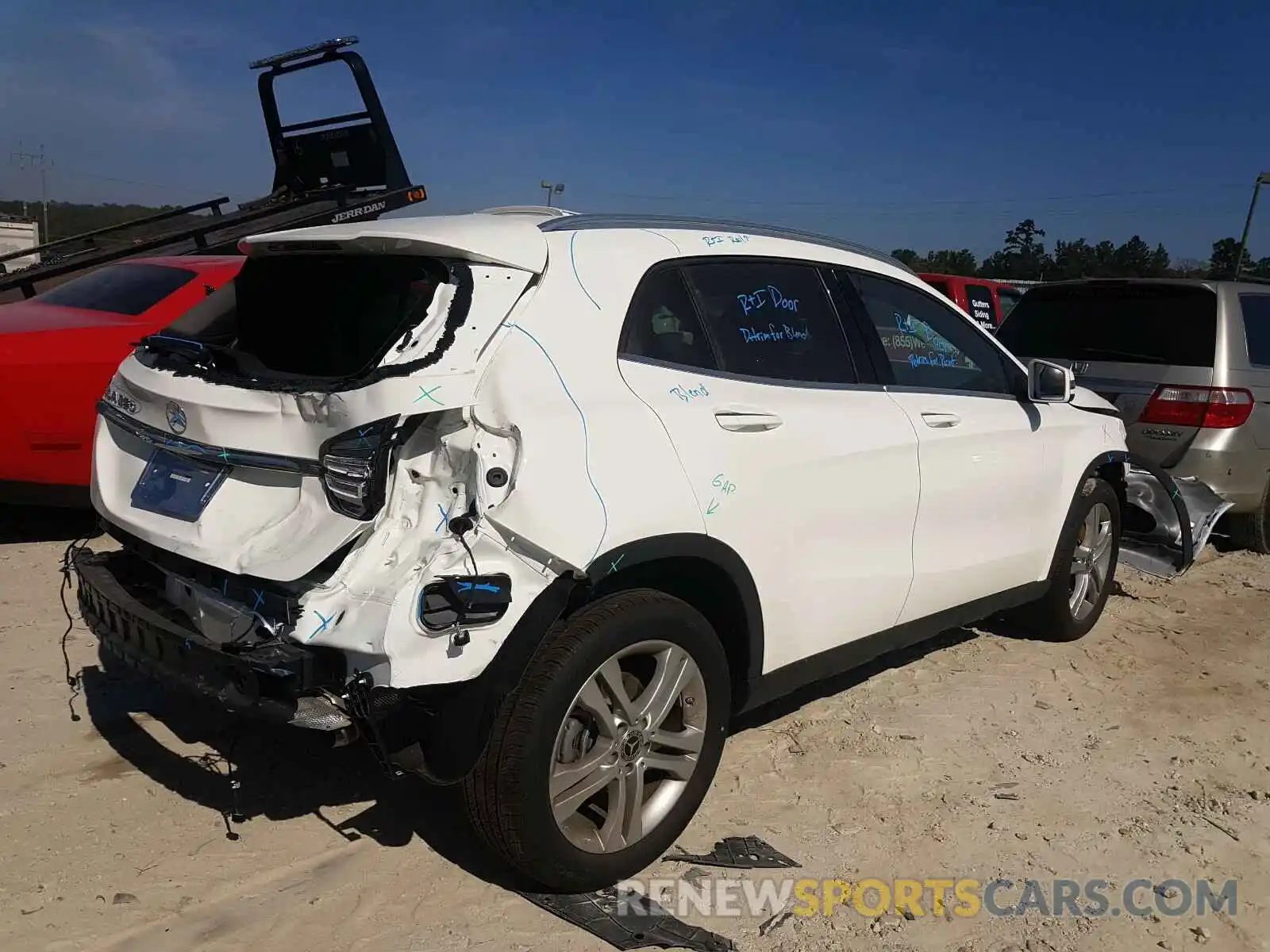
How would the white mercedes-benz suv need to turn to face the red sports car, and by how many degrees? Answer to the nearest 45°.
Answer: approximately 90° to its left

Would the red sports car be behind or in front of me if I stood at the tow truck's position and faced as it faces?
behind

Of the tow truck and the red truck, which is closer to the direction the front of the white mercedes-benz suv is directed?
the red truck

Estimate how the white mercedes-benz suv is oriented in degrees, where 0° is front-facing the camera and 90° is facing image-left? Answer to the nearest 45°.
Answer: approximately 225°
